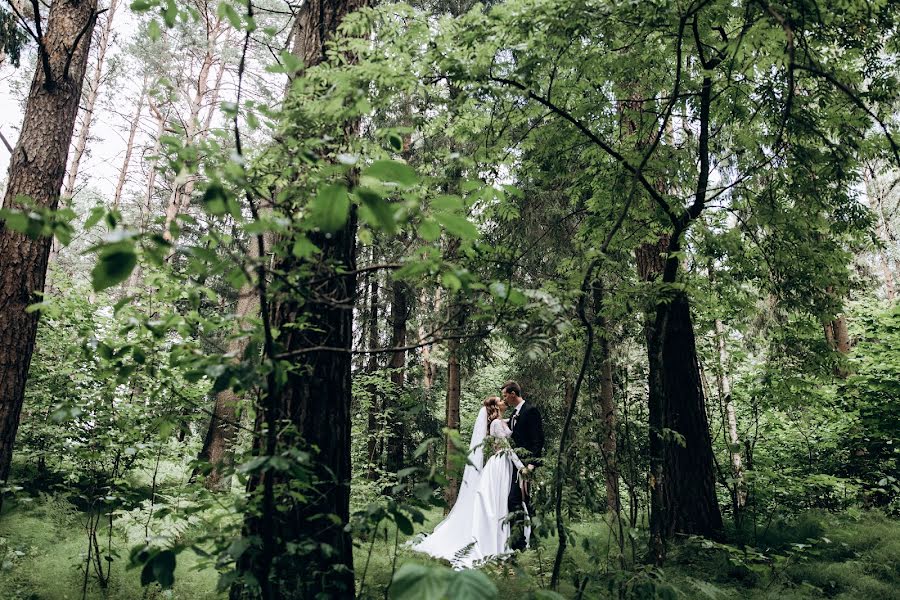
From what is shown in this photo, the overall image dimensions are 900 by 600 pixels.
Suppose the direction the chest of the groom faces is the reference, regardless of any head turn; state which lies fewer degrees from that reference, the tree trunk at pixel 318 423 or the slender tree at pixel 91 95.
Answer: the slender tree

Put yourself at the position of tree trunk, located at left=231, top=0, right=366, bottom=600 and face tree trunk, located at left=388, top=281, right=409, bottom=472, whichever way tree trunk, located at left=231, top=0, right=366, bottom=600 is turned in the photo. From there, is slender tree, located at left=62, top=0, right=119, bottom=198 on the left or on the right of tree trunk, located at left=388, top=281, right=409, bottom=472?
left

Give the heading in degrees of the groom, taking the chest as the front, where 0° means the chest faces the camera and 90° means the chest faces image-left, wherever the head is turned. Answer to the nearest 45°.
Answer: approximately 90°

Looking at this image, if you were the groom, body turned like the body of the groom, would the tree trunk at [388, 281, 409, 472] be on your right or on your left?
on your right

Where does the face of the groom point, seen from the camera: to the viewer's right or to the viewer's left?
to the viewer's left

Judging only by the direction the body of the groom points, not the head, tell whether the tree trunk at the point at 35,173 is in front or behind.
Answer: in front

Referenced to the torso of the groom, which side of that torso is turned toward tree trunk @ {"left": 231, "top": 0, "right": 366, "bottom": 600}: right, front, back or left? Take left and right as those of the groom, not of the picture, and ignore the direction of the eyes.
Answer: left
